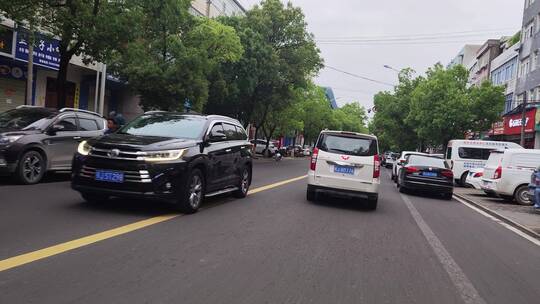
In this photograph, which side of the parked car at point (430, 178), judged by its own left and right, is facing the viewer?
back

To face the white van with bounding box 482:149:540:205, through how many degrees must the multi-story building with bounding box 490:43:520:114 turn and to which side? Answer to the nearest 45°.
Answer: approximately 45° to its left

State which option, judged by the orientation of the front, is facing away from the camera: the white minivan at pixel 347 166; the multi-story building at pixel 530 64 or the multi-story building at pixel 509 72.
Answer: the white minivan

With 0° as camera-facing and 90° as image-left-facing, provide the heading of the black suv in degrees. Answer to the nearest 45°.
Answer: approximately 45°

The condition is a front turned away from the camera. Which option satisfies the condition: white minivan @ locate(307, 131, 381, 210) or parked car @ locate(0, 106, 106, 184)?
the white minivan

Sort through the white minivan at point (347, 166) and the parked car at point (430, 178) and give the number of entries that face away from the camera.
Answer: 2

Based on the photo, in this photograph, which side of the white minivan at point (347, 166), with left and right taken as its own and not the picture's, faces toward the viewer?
back

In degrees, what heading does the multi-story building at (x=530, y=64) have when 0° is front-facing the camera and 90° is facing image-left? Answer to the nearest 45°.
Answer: approximately 45°
